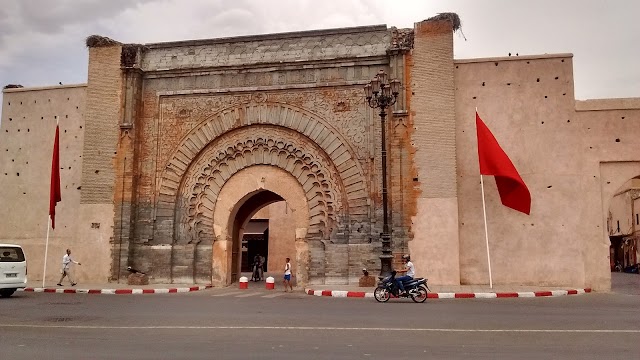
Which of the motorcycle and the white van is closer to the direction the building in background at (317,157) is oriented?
the motorcycle

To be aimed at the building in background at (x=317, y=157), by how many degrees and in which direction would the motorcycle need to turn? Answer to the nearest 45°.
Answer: approximately 45° to its right

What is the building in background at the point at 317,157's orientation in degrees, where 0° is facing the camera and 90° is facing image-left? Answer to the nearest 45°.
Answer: approximately 0°

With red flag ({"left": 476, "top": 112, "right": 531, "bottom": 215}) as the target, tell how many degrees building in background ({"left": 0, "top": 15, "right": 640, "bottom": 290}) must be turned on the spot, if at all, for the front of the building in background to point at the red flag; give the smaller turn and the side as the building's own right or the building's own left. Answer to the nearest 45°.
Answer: approximately 90° to the building's own left

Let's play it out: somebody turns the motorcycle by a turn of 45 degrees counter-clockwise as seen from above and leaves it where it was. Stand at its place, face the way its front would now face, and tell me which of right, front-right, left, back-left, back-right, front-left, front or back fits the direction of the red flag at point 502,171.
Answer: back

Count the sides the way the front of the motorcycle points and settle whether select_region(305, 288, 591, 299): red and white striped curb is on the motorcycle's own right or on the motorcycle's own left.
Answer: on the motorcycle's own right

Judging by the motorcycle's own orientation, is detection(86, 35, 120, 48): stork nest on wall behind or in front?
in front

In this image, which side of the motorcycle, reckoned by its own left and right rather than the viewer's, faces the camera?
left

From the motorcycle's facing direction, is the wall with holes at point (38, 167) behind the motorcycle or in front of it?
in front

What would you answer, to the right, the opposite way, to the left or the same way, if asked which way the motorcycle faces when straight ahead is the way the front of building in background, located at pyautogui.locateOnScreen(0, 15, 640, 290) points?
to the right

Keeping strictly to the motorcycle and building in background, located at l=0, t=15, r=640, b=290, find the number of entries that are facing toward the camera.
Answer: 1
